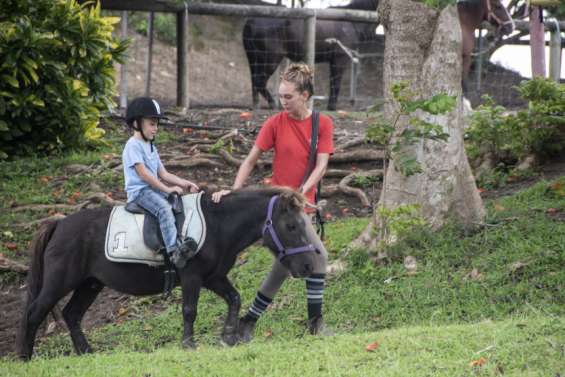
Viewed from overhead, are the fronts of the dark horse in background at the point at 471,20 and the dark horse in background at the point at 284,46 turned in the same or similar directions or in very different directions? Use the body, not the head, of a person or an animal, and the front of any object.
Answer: same or similar directions

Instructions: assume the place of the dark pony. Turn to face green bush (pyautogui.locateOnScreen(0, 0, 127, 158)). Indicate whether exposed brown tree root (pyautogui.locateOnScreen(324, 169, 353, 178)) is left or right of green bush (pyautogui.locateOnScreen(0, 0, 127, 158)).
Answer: right

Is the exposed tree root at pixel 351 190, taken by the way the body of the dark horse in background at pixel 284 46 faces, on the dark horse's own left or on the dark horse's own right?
on the dark horse's own right

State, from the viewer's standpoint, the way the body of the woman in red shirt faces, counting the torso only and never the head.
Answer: toward the camera

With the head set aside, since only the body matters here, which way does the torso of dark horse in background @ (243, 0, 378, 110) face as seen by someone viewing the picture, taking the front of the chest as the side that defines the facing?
to the viewer's right

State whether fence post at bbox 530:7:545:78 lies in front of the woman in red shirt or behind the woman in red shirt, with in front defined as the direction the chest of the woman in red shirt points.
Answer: behind

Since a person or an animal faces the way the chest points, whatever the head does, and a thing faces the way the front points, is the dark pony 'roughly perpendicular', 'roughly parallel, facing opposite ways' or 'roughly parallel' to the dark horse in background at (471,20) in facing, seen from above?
roughly parallel

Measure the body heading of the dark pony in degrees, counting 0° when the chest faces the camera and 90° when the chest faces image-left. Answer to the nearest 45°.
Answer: approximately 270°

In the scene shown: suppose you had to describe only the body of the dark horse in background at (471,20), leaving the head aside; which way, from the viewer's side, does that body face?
to the viewer's right

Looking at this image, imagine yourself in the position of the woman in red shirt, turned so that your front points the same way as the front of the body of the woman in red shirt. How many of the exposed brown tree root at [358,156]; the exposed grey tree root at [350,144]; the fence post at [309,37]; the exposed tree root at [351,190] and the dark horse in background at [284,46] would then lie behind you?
5
